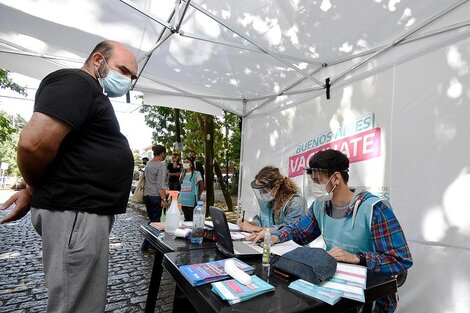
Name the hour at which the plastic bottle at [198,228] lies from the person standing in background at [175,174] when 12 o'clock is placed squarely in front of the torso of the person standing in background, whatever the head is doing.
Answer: The plastic bottle is roughly at 12 o'clock from the person standing in background.

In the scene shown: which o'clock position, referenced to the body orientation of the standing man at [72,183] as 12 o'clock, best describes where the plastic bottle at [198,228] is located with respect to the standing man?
The plastic bottle is roughly at 11 o'clock from the standing man.

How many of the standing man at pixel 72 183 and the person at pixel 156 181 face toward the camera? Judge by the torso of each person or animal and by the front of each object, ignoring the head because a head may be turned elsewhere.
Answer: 0

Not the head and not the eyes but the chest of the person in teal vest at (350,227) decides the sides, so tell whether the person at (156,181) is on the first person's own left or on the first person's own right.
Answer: on the first person's own right

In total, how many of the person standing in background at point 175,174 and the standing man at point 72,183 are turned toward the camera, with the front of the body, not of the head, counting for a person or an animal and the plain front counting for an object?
1

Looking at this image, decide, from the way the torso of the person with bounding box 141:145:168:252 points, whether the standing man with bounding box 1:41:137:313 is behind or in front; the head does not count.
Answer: behind

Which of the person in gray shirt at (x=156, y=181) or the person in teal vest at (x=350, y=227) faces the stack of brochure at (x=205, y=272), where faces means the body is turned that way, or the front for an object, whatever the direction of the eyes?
the person in teal vest

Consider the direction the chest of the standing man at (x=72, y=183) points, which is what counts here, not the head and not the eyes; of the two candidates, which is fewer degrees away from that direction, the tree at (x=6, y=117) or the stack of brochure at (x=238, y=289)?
the stack of brochure

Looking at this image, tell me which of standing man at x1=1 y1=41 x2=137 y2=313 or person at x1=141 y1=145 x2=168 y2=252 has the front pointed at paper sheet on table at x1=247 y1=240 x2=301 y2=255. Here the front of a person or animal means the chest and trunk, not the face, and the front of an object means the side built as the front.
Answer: the standing man

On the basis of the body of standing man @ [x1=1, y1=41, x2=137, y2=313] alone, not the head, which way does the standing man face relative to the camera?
to the viewer's right

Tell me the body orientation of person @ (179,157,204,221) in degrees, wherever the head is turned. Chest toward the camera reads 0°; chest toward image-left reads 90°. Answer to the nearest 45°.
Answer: approximately 45°

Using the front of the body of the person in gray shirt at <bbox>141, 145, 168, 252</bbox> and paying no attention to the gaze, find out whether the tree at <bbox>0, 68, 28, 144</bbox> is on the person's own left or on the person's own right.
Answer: on the person's own left
